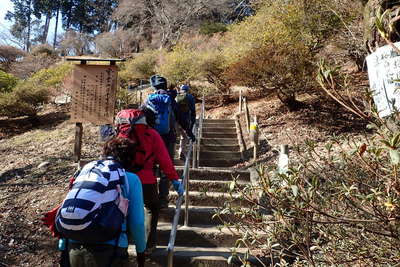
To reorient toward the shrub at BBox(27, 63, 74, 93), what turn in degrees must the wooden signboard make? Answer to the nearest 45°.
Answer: approximately 180°

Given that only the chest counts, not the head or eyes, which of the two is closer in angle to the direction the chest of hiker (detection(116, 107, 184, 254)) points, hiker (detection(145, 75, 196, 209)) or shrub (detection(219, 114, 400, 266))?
the hiker

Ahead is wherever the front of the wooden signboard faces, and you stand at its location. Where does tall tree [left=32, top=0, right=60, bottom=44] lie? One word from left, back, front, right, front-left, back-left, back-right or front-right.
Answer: back

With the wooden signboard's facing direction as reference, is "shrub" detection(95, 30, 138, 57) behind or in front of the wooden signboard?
behind

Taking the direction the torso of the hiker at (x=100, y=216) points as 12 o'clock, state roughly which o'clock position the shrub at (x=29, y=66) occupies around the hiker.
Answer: The shrub is roughly at 10 o'clock from the hiker.

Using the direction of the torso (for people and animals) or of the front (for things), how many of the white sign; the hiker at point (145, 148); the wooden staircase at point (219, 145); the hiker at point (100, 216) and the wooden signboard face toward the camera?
3

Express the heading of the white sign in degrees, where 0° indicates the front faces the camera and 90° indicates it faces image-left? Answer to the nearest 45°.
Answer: approximately 0°

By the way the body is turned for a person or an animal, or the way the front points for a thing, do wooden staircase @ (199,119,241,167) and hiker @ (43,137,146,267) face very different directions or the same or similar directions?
very different directions

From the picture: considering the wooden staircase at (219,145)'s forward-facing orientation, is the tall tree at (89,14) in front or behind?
behind

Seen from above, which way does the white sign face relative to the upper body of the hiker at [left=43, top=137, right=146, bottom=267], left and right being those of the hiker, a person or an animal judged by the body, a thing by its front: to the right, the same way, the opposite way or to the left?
the opposite way
